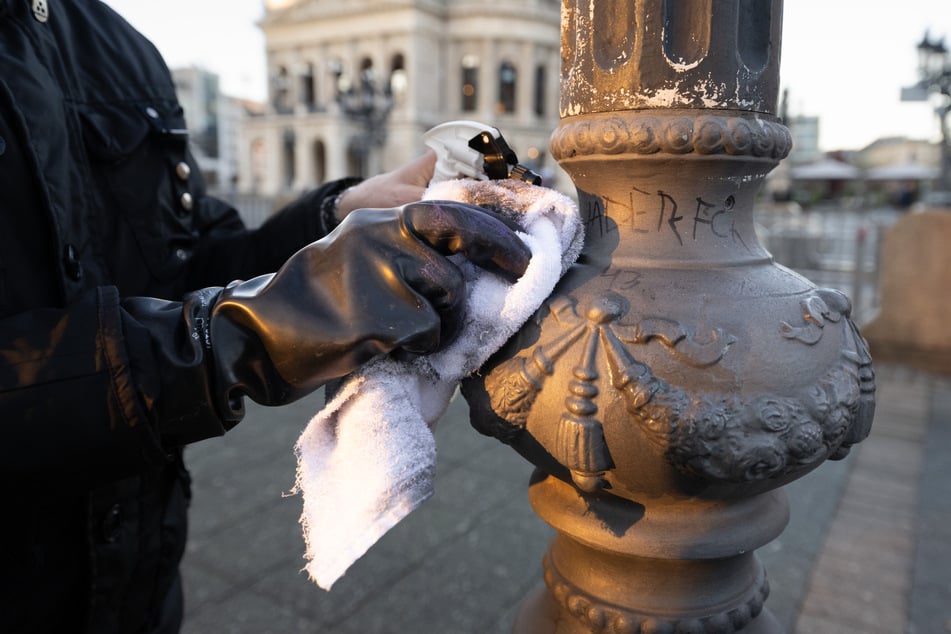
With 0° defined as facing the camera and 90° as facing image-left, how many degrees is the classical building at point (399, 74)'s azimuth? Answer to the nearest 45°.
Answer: approximately 45°

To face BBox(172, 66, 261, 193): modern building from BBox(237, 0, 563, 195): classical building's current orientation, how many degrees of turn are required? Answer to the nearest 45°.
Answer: approximately 90° to its right

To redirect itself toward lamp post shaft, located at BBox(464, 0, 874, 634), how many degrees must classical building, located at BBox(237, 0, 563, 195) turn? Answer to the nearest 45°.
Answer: approximately 45° to its left

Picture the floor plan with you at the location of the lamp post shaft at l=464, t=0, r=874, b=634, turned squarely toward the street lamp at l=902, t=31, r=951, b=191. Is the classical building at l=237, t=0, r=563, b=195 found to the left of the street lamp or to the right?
left

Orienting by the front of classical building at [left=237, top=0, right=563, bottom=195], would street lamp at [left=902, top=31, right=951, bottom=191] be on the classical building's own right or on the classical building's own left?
on the classical building's own left

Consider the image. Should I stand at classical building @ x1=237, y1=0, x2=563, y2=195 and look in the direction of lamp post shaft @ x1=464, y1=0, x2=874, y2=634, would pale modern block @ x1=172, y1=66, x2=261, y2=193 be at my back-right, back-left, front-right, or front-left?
back-right
